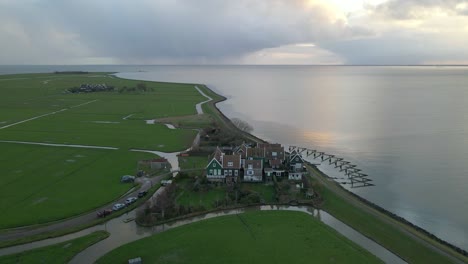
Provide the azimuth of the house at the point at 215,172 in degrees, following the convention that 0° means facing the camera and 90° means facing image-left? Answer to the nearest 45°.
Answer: approximately 0°

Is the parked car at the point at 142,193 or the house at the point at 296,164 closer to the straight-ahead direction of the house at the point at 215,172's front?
the parked car

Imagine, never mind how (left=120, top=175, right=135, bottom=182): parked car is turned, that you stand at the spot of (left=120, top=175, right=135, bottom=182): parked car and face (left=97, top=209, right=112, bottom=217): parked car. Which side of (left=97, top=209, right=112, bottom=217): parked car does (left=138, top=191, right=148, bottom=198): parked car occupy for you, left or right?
left

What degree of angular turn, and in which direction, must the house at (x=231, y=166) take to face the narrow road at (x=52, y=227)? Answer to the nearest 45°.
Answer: approximately 45° to its right

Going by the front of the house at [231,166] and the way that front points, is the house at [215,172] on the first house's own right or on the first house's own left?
on the first house's own right

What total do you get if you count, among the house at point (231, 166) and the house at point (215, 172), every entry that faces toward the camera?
2

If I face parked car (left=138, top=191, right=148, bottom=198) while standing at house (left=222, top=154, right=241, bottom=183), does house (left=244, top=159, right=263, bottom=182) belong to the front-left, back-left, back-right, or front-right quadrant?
back-left

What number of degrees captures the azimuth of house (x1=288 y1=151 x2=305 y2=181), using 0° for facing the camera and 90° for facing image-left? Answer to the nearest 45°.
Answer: approximately 0°

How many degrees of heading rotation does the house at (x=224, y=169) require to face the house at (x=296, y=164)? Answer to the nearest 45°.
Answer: approximately 90° to its left

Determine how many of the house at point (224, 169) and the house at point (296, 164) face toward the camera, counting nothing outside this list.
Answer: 2

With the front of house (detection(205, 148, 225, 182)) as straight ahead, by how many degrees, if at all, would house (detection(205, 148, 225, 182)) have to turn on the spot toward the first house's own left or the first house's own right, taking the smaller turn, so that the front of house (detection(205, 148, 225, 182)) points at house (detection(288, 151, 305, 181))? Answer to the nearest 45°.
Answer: approximately 90° to the first house's own left
